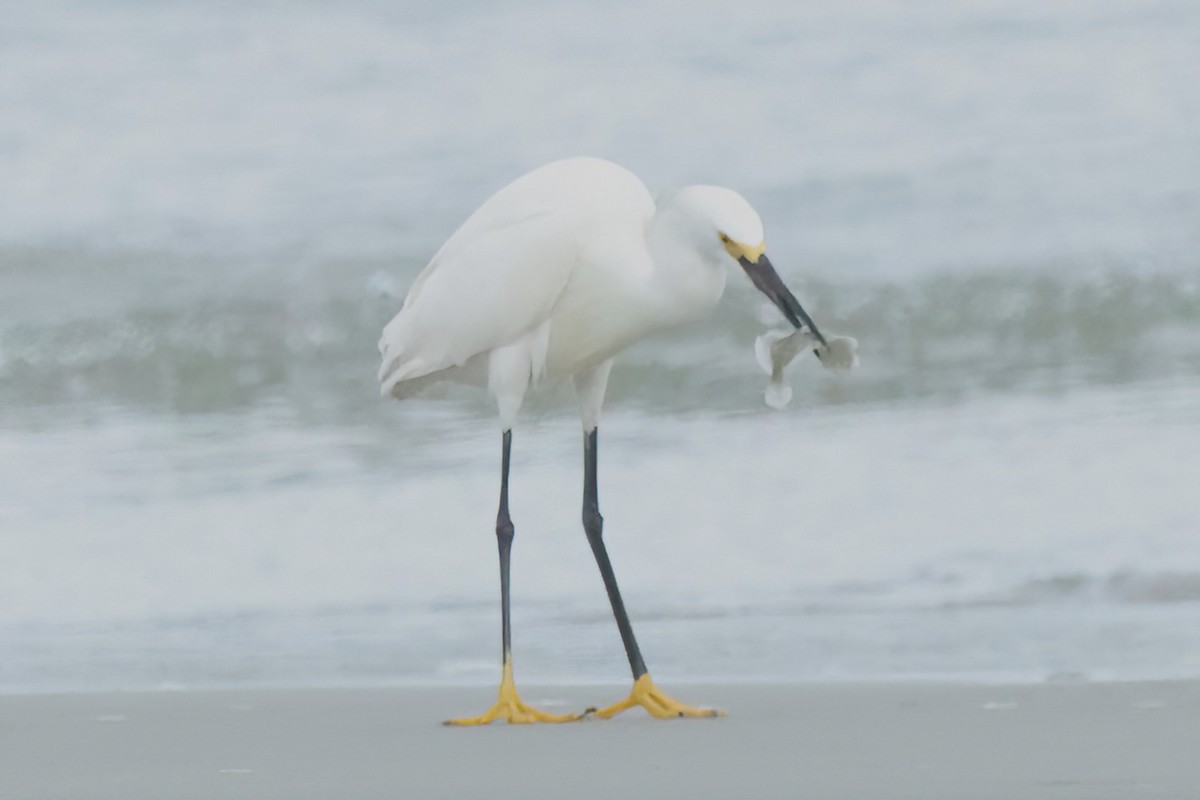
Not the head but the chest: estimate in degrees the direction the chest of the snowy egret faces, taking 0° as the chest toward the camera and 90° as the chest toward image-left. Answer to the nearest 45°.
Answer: approximately 270°
